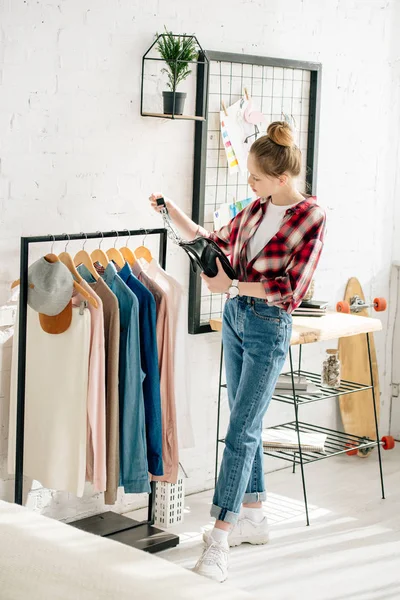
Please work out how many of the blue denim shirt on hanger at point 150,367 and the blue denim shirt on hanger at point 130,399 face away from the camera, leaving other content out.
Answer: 0

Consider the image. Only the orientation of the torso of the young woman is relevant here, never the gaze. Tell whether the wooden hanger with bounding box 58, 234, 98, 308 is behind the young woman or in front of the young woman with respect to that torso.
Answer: in front

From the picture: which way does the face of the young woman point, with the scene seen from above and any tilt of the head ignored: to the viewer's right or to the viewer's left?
to the viewer's left

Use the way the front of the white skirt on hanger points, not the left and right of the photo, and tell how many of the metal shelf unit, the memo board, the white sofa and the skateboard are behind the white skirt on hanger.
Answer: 3

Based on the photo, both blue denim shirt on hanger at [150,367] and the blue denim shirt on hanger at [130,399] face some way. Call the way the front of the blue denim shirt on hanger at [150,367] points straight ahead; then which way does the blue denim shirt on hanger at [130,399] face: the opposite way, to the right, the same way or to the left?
the same way

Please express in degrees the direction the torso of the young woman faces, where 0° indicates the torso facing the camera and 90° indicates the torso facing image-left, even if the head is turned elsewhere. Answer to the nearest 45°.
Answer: approximately 45°

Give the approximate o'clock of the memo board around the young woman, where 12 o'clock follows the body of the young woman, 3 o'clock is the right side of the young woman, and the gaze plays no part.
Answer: The memo board is roughly at 4 o'clock from the young woman.

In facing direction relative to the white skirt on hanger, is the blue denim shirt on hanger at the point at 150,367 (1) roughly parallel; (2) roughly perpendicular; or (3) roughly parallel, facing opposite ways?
roughly parallel

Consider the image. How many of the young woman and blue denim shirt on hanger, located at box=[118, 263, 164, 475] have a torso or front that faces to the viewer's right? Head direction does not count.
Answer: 0

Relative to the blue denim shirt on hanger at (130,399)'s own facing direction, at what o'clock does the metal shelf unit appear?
The metal shelf unit is roughly at 6 o'clock from the blue denim shirt on hanger.

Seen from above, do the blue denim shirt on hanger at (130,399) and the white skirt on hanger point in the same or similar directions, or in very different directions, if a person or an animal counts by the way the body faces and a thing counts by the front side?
same or similar directions

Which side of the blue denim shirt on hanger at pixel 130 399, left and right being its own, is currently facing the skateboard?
back

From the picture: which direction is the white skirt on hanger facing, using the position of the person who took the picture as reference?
facing the viewer and to the left of the viewer

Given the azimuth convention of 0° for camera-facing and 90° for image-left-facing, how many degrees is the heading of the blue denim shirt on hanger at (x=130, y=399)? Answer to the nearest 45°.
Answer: approximately 45°

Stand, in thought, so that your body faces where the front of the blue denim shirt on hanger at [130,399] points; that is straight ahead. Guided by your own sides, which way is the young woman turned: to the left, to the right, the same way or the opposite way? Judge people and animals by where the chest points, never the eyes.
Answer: the same way

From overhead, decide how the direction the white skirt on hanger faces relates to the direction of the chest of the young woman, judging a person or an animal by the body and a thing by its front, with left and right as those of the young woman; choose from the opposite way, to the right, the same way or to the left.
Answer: the same way
